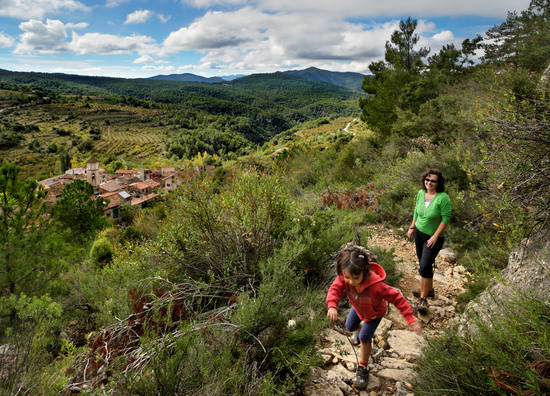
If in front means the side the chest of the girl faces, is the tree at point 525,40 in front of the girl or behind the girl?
behind

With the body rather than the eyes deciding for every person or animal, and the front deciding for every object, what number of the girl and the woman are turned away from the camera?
0

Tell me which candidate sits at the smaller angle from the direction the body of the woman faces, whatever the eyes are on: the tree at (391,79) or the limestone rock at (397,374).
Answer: the limestone rock

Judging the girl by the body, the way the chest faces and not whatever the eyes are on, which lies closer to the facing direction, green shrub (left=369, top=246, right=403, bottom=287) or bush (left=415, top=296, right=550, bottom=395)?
the bush

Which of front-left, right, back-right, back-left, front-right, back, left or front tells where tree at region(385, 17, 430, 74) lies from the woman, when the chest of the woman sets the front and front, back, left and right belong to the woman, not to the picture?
back-right

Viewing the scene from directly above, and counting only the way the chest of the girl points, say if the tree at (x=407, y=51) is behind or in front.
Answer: behind

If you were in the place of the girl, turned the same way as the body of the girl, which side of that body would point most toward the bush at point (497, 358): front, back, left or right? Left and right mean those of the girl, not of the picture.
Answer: left

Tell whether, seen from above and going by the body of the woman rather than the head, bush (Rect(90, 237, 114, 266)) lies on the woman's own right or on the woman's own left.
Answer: on the woman's own right

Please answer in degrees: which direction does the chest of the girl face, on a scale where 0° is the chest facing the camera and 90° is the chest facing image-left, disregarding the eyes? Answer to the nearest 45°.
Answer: approximately 45°
